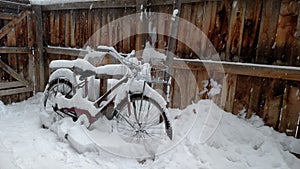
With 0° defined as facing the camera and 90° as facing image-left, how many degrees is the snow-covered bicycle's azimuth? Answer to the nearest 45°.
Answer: approximately 315°
